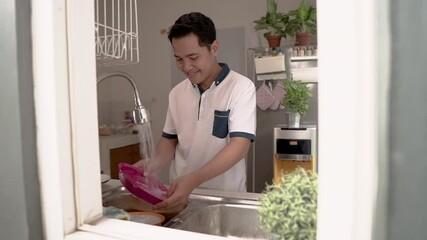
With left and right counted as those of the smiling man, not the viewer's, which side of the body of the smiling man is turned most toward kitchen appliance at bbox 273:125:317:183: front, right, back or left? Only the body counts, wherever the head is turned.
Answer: back

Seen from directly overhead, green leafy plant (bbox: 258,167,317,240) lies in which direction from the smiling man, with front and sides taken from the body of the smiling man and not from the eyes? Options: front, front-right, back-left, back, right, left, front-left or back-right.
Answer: front-left

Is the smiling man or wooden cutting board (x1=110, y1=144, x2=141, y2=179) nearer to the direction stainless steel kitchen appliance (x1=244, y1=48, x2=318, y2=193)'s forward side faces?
the smiling man

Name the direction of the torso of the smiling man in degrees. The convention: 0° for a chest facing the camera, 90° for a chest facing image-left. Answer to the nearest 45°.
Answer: approximately 45°

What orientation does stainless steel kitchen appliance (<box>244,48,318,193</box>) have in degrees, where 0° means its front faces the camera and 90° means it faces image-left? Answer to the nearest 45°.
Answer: approximately 0°

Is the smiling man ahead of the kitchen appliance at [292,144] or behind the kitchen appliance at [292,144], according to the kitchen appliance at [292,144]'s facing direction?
ahead

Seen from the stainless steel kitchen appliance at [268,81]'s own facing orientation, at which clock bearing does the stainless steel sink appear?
The stainless steel sink is roughly at 12 o'clock from the stainless steel kitchen appliance.

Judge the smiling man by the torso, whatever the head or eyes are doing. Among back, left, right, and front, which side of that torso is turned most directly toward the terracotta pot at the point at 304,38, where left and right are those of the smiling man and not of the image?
back

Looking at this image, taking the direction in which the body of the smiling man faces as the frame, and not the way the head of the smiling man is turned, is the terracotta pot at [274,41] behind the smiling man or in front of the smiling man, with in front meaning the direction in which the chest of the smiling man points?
behind
